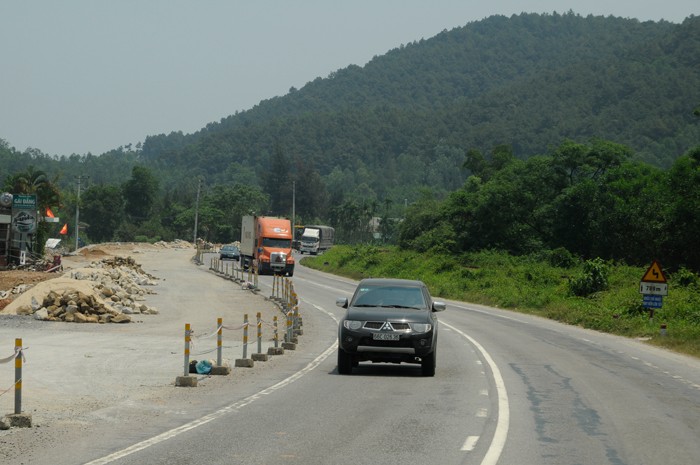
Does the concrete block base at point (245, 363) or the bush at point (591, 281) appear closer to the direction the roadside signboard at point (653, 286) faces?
the concrete block base

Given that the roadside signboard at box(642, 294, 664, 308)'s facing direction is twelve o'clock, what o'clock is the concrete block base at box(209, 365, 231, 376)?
The concrete block base is roughly at 1 o'clock from the roadside signboard.

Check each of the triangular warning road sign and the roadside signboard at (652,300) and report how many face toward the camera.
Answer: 2

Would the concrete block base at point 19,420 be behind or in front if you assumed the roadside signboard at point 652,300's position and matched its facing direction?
in front

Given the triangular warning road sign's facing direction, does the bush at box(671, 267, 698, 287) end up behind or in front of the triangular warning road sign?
behind

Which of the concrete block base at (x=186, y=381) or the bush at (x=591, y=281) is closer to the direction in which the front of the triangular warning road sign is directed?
the concrete block base

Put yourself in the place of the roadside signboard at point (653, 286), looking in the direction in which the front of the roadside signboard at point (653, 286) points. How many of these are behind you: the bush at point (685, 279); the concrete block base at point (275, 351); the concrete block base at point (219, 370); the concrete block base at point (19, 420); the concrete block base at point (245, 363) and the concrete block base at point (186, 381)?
1

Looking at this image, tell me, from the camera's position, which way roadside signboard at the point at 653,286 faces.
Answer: facing the viewer

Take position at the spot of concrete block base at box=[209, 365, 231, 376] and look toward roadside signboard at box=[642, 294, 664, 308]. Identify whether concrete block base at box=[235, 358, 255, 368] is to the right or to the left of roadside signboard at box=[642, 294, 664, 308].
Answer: left

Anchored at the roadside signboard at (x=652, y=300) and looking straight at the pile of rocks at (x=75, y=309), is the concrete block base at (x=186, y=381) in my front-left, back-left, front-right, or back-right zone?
front-left
